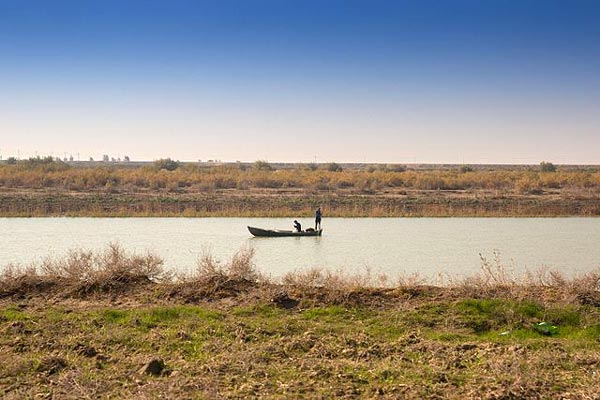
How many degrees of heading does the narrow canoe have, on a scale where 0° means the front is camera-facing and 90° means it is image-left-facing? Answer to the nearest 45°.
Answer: approximately 90°

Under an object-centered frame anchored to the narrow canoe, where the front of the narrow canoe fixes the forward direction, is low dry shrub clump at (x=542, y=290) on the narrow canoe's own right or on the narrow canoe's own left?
on the narrow canoe's own left

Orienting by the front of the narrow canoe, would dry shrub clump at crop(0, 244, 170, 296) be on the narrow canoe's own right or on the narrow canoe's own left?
on the narrow canoe's own left
